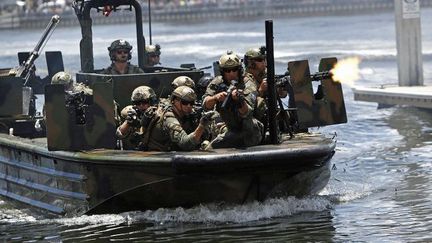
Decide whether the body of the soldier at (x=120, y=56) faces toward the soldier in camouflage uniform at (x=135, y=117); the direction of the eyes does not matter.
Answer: yes

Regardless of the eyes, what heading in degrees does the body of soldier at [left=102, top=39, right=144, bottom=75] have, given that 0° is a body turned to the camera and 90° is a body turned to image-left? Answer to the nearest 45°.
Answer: approximately 0°

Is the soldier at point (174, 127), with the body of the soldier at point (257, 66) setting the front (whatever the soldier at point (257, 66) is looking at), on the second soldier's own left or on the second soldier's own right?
on the second soldier's own right

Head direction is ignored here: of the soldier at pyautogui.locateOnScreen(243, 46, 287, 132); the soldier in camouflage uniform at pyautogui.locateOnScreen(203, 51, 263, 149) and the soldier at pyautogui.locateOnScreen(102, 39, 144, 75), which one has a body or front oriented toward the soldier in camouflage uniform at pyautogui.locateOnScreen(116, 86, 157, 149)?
the soldier at pyautogui.locateOnScreen(102, 39, 144, 75)

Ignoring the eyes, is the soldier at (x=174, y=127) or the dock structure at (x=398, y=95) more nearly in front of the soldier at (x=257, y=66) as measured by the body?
the dock structure

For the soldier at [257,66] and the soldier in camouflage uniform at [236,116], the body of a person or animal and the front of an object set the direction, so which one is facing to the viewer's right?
the soldier

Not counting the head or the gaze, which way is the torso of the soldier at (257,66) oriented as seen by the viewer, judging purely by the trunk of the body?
to the viewer's right
